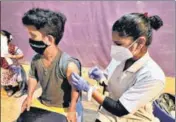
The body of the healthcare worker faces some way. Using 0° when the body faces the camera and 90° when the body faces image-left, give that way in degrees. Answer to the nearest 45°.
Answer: approximately 45°
